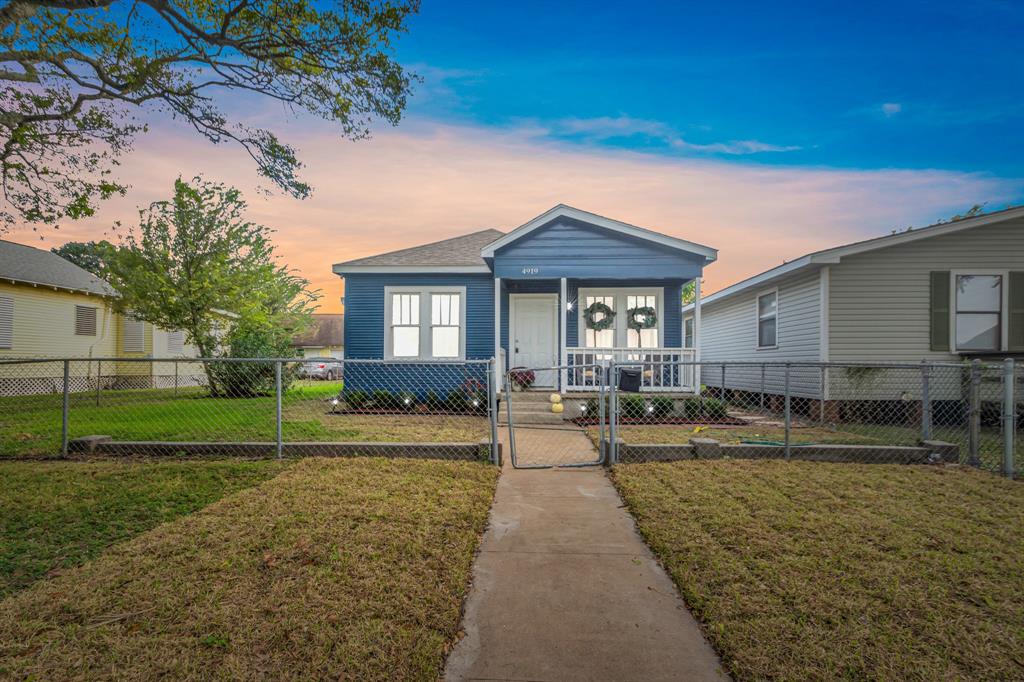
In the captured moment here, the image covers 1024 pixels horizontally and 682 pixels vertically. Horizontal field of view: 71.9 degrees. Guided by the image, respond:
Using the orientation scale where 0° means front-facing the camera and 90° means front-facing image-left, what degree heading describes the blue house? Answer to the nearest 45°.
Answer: approximately 0°

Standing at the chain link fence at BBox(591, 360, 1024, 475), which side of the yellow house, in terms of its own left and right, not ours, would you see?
left

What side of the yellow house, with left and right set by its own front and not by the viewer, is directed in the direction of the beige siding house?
left

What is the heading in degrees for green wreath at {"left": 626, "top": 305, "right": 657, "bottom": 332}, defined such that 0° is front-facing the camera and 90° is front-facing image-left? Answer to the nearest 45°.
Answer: approximately 0°

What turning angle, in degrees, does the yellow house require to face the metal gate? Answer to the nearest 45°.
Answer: approximately 45° to its left

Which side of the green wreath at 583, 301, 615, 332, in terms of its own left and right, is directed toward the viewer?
front

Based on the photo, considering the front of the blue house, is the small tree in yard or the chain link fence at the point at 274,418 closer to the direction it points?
the chain link fence

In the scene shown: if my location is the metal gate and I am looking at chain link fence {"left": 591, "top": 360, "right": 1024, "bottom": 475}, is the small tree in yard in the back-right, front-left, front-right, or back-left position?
back-left

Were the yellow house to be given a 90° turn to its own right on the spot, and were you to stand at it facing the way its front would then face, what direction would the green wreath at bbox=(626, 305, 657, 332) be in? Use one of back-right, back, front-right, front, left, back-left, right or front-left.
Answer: back

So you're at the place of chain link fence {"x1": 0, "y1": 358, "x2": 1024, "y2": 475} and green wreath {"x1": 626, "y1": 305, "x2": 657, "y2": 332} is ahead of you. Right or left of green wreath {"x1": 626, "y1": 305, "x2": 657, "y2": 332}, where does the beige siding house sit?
right

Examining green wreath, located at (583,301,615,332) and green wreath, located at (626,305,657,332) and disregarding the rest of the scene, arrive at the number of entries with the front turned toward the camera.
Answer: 2
